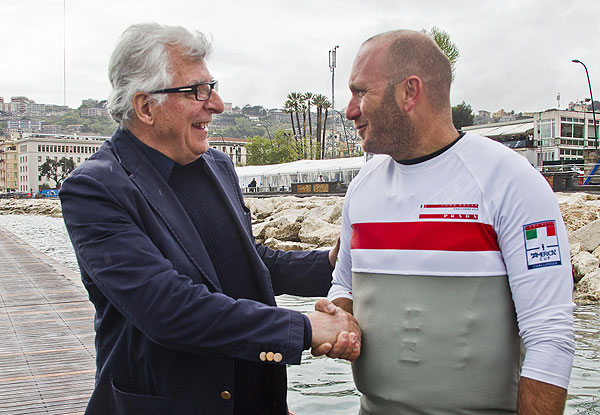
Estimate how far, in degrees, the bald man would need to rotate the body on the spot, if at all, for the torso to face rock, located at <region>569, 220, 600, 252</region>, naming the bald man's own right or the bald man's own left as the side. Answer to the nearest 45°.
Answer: approximately 135° to the bald man's own right

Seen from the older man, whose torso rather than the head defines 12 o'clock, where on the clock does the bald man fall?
The bald man is roughly at 11 o'clock from the older man.

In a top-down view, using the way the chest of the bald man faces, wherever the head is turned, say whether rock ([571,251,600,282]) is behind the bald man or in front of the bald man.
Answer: behind

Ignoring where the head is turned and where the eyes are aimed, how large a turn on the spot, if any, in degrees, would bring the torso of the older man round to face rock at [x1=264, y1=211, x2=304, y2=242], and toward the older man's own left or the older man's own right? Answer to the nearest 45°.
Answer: approximately 135° to the older man's own left

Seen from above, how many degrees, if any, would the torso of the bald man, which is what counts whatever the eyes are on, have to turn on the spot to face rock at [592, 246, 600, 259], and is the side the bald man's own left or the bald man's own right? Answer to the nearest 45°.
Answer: approximately 135° to the bald man's own right

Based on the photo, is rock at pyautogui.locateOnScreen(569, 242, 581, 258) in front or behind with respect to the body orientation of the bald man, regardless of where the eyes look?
behind

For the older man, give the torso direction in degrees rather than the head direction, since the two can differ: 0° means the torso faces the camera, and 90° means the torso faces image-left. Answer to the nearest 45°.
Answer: approximately 315°

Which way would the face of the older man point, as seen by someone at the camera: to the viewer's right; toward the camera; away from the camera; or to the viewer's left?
to the viewer's right

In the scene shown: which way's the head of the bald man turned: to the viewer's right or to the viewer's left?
to the viewer's left

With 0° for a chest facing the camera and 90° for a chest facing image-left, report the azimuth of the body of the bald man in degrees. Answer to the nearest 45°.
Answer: approximately 45°

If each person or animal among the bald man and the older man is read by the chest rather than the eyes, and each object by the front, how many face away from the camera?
0
